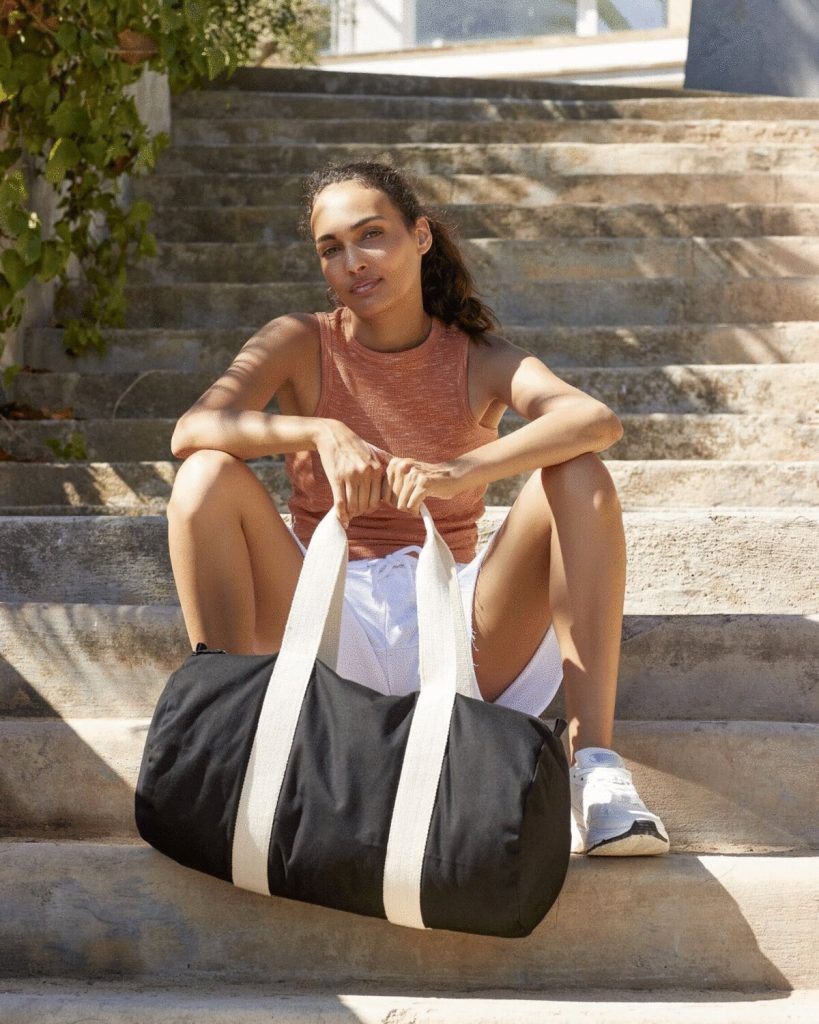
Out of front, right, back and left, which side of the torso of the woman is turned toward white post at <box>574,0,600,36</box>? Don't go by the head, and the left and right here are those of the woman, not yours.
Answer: back

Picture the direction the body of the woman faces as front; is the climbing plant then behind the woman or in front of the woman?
behind

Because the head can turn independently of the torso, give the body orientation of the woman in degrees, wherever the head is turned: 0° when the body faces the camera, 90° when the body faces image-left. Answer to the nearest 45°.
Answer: approximately 0°

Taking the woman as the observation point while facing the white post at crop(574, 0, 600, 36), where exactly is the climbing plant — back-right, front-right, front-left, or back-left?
front-left
